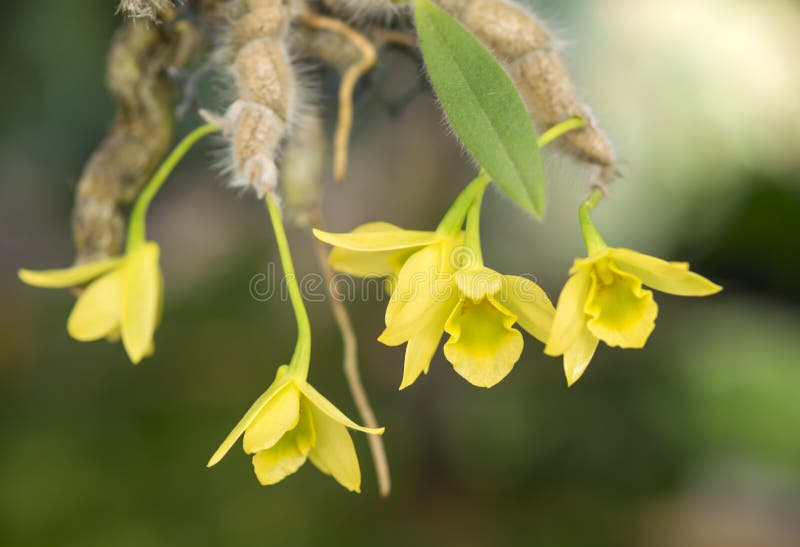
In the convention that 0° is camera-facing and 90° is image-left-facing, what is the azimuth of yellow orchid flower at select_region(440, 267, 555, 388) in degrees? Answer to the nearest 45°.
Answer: approximately 0°
